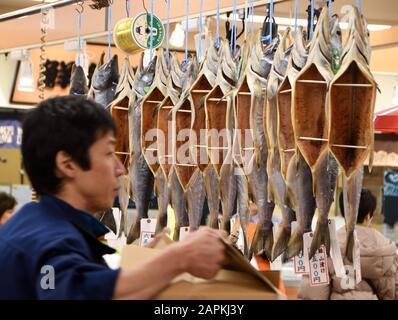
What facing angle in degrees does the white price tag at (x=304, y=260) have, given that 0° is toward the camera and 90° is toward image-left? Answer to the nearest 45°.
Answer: approximately 0°

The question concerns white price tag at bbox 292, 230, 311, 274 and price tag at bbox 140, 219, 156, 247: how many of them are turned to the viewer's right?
0

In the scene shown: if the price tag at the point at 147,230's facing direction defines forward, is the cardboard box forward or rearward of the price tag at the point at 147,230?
forward

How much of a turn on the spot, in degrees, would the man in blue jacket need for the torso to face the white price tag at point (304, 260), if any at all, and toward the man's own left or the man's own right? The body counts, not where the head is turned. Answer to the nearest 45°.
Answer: approximately 45° to the man's own left

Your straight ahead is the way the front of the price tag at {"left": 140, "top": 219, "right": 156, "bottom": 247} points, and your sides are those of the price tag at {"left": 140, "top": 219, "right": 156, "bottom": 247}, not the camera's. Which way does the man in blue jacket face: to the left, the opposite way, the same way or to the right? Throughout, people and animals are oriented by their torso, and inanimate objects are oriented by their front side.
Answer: to the left

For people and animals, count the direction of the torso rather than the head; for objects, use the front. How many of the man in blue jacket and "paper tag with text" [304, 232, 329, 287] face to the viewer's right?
1

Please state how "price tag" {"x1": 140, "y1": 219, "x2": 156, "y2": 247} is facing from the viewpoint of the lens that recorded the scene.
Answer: facing the viewer

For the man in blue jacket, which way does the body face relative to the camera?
to the viewer's right

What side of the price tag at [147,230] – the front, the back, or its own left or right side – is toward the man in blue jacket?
front

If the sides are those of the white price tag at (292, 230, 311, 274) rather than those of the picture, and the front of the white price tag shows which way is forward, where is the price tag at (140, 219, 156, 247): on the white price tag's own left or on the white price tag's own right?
on the white price tag's own right

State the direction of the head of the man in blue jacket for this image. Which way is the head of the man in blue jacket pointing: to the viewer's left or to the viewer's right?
to the viewer's right

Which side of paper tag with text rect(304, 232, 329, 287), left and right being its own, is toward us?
front
